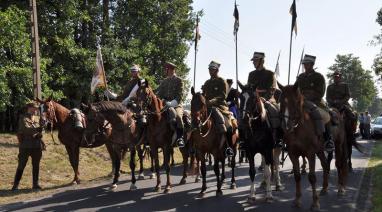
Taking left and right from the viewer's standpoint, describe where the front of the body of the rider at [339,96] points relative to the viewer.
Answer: facing the viewer and to the left of the viewer

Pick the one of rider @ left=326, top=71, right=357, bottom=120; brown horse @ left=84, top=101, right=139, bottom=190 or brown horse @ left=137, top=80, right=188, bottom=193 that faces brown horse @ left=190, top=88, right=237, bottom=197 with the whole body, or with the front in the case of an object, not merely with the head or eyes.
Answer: the rider

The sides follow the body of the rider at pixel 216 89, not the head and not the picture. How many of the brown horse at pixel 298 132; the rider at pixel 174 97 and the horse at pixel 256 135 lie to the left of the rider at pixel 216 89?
2

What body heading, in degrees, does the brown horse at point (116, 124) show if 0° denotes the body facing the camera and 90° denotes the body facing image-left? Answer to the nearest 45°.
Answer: approximately 45°

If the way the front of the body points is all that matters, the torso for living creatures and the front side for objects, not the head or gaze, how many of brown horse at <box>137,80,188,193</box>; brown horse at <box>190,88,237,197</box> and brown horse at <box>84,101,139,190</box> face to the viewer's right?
0

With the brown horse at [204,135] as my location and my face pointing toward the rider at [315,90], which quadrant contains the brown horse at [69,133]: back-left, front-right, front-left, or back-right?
back-left

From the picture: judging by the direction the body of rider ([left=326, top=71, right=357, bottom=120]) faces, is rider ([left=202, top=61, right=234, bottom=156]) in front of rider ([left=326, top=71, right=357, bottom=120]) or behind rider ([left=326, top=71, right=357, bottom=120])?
in front

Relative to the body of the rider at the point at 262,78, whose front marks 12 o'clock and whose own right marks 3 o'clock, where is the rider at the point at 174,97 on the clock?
the rider at the point at 174,97 is roughly at 2 o'clock from the rider at the point at 262,78.

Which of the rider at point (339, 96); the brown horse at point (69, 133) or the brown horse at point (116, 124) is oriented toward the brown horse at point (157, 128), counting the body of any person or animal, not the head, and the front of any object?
the rider

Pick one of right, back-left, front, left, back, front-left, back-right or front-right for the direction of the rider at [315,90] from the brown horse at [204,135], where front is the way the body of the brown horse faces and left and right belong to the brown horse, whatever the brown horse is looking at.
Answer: back-left

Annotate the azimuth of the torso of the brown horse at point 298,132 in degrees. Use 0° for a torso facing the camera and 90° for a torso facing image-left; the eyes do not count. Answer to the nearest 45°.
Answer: approximately 45°

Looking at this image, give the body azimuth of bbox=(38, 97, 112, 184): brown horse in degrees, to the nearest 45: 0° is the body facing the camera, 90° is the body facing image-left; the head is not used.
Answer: approximately 45°

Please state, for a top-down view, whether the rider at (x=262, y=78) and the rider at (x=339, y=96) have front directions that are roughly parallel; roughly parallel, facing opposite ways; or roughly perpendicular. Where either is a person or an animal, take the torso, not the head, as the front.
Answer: roughly parallel
